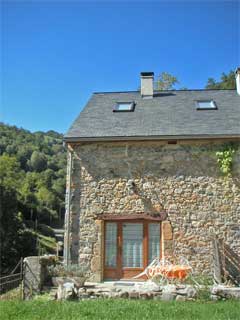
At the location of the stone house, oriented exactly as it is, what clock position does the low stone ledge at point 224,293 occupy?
The low stone ledge is roughly at 11 o'clock from the stone house.

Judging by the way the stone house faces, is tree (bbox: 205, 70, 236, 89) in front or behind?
behind

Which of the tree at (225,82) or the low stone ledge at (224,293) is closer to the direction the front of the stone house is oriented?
the low stone ledge

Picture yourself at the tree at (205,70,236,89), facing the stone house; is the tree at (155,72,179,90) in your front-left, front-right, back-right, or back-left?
front-right

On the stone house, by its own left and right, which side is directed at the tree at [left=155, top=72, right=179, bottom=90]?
back

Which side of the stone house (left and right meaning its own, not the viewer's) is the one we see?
front

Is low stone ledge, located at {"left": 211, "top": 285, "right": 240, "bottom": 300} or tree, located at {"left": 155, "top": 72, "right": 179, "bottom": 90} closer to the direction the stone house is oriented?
the low stone ledge

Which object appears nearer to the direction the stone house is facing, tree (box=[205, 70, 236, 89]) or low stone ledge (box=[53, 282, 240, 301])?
the low stone ledge

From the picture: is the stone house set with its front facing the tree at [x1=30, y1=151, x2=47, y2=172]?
no

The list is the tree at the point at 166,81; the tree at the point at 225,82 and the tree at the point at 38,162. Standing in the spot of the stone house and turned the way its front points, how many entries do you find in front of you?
0

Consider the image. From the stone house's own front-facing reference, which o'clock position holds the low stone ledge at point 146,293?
The low stone ledge is roughly at 12 o'clock from the stone house.
